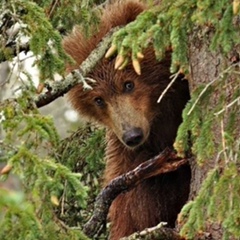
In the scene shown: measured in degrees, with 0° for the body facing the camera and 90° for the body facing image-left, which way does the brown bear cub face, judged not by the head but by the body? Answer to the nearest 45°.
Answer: approximately 0°
